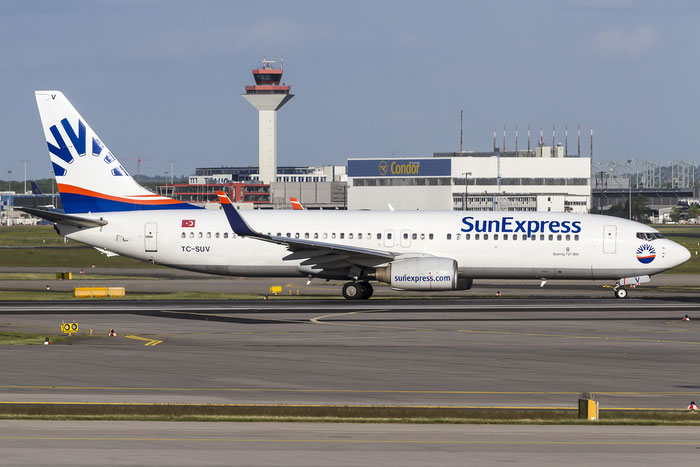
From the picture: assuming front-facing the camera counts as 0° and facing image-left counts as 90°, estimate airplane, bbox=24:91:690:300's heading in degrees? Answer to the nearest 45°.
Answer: approximately 270°

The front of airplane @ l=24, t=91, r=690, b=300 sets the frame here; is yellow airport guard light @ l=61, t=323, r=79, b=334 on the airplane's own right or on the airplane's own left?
on the airplane's own right
